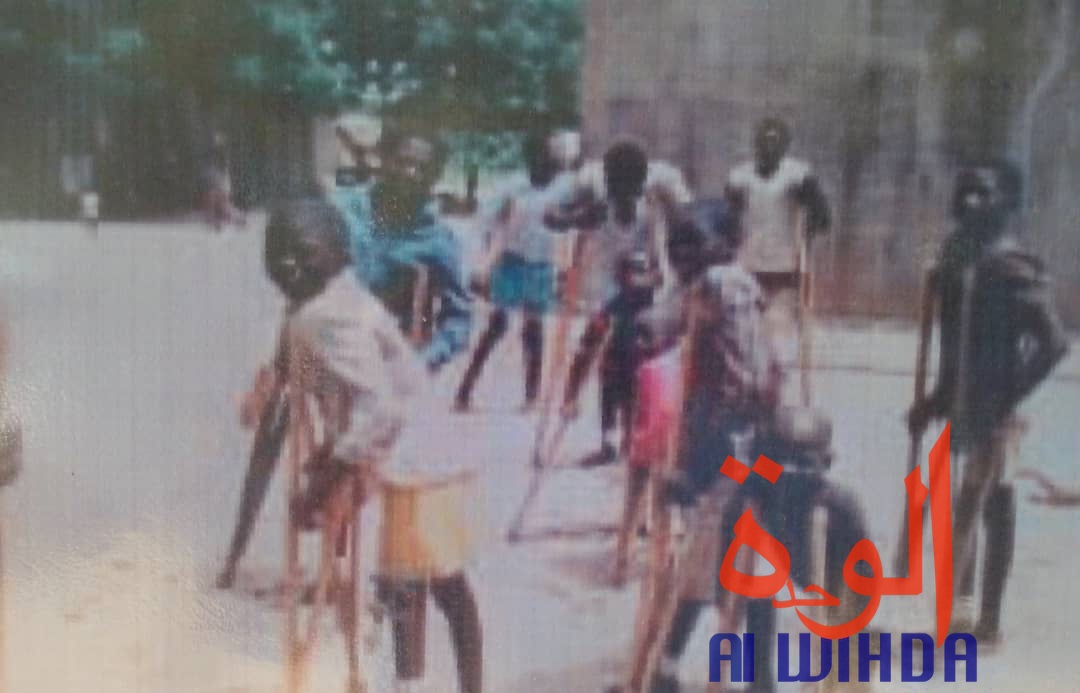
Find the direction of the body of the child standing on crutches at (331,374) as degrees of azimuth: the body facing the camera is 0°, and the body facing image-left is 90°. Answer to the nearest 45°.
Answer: approximately 45°

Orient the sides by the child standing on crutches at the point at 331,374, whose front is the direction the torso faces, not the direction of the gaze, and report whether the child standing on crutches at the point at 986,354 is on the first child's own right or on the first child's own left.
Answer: on the first child's own left
